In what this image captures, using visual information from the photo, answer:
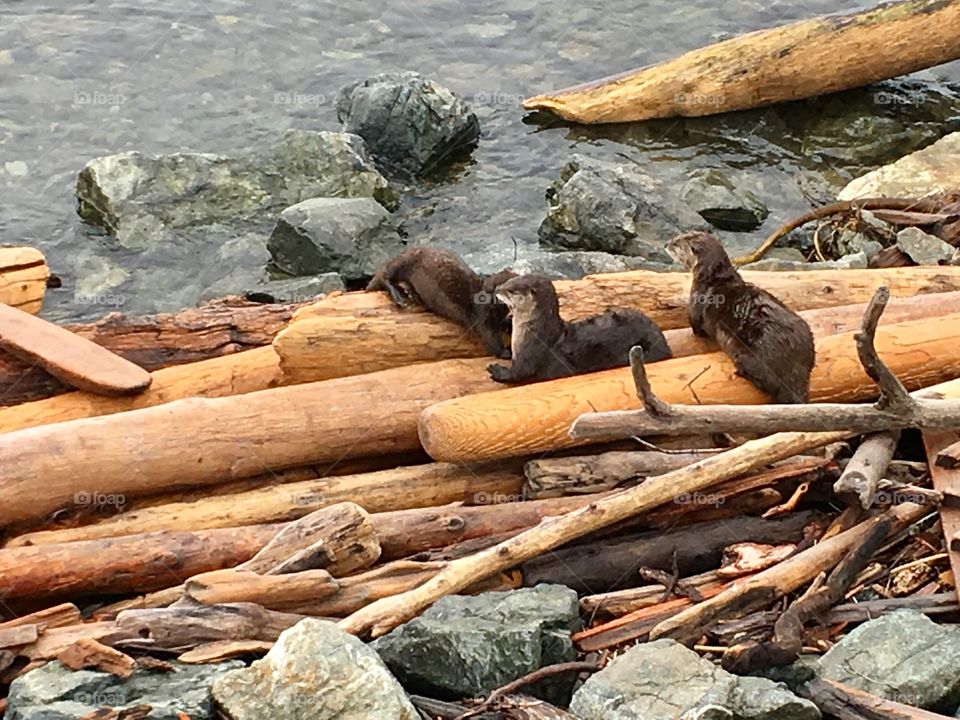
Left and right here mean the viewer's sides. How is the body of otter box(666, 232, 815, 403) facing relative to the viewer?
facing away from the viewer and to the left of the viewer

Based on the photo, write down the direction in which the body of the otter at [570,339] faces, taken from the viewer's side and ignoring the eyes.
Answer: to the viewer's left

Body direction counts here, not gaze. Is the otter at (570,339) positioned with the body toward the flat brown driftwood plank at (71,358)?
yes

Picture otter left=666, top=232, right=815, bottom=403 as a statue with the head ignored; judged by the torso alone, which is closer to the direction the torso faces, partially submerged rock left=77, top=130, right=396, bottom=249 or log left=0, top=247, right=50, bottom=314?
the partially submerged rock

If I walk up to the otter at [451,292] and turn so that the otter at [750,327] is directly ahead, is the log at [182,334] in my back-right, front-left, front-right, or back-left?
back-right

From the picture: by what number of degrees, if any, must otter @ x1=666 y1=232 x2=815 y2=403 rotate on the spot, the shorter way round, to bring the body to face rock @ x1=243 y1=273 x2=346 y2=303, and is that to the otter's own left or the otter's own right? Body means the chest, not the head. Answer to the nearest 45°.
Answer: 0° — it already faces it

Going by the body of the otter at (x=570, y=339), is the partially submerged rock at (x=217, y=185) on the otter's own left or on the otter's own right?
on the otter's own right

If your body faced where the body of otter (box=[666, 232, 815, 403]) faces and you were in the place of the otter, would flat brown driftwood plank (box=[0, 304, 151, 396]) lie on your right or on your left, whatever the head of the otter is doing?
on your left
